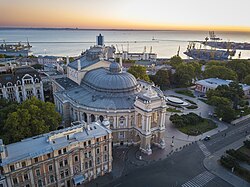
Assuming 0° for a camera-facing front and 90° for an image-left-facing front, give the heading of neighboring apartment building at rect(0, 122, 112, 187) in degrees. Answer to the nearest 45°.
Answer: approximately 315°
